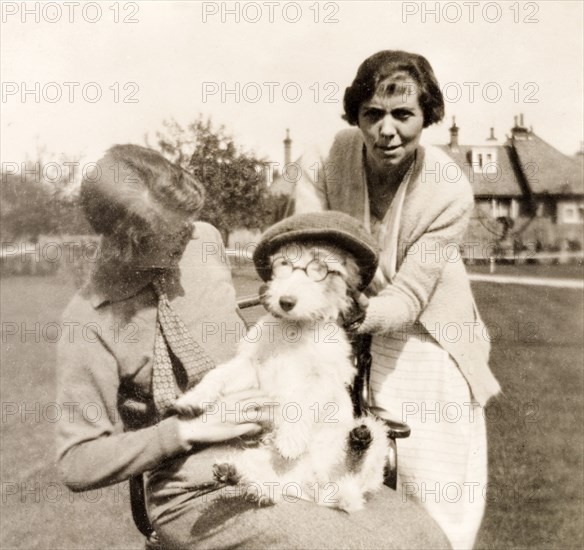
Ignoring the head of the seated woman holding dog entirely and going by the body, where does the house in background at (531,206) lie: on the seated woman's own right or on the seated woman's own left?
on the seated woman's own left

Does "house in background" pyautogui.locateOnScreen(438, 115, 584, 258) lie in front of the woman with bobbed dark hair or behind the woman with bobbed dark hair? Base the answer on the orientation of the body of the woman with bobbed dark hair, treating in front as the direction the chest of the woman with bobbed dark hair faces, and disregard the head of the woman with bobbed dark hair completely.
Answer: behind

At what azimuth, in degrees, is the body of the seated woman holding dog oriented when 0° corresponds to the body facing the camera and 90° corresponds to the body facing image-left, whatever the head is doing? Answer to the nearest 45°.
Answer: approximately 315°

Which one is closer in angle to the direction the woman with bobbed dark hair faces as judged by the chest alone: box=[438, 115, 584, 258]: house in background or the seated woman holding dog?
the seated woman holding dog

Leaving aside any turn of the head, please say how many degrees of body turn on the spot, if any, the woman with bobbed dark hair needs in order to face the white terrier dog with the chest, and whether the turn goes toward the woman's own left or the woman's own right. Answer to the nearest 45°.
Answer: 0° — they already face it

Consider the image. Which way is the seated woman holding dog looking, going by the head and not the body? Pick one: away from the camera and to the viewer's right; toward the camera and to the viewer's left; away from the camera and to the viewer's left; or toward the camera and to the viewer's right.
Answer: toward the camera and to the viewer's right

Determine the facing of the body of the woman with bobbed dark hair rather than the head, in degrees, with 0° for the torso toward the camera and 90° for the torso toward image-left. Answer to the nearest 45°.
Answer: approximately 45°

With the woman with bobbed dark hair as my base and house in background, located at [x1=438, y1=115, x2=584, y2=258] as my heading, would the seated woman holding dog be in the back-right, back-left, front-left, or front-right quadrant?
back-left

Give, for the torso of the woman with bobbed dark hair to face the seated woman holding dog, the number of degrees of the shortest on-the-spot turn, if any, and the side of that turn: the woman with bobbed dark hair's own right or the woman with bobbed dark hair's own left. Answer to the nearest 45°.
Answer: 0° — they already face them

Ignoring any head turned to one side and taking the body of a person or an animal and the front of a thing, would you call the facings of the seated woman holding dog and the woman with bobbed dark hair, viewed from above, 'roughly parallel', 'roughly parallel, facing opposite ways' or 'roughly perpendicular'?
roughly perpendicular

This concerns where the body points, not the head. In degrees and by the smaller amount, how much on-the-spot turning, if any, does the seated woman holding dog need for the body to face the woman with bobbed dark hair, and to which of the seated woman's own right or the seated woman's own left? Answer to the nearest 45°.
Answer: approximately 90° to the seated woman's own left
